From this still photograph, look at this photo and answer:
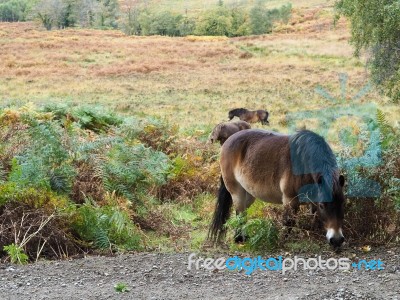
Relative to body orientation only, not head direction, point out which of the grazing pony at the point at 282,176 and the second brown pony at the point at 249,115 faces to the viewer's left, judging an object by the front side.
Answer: the second brown pony

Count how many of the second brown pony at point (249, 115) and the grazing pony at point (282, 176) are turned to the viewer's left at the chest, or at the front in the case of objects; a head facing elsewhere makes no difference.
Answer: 1

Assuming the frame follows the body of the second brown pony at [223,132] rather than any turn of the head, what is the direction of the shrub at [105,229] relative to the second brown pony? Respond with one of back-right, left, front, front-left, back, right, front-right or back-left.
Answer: left

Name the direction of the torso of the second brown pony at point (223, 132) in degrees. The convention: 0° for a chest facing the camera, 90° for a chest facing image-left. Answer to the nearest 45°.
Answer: approximately 90°

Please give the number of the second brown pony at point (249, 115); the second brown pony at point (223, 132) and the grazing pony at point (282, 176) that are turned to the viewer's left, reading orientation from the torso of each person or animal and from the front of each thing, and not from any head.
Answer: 2

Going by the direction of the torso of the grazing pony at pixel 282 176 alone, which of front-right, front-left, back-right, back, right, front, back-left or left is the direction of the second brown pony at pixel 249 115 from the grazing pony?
back-left

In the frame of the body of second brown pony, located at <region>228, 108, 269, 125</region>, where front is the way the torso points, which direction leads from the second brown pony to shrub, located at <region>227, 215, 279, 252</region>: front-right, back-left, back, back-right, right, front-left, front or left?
left

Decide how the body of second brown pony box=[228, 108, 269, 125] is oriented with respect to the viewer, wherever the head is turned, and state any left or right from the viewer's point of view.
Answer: facing to the left of the viewer

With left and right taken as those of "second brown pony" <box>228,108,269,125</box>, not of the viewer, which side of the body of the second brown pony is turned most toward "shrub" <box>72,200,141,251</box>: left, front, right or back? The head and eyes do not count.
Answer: left

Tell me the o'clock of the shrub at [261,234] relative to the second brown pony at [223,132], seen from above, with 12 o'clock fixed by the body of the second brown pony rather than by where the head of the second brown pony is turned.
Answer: The shrub is roughly at 9 o'clock from the second brown pony.

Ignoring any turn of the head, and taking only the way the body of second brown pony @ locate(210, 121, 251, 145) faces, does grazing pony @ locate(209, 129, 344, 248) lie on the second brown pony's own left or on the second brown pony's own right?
on the second brown pony's own left

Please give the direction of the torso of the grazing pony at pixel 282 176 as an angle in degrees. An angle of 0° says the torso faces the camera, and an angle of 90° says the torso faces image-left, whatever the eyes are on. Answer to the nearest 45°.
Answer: approximately 315°

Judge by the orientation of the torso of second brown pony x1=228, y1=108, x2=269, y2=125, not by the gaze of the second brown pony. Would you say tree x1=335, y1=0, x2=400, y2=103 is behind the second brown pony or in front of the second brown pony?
behind

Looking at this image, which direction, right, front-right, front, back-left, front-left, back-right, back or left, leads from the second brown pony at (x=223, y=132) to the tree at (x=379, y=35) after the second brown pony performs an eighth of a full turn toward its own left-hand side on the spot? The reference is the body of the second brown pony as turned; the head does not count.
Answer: back
